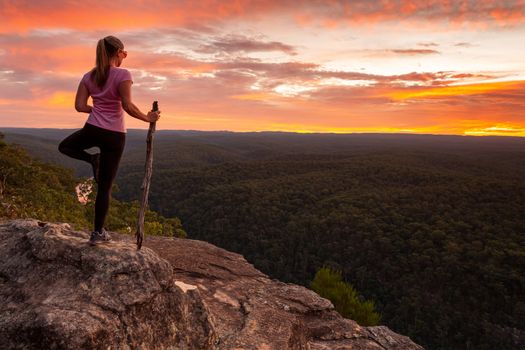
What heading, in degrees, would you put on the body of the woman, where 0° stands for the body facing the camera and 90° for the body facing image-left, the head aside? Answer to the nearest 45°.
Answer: approximately 225°

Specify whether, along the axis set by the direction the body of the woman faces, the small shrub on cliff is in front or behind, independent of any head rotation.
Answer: in front

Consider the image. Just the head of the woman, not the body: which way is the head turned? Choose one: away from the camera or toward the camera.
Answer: away from the camera
